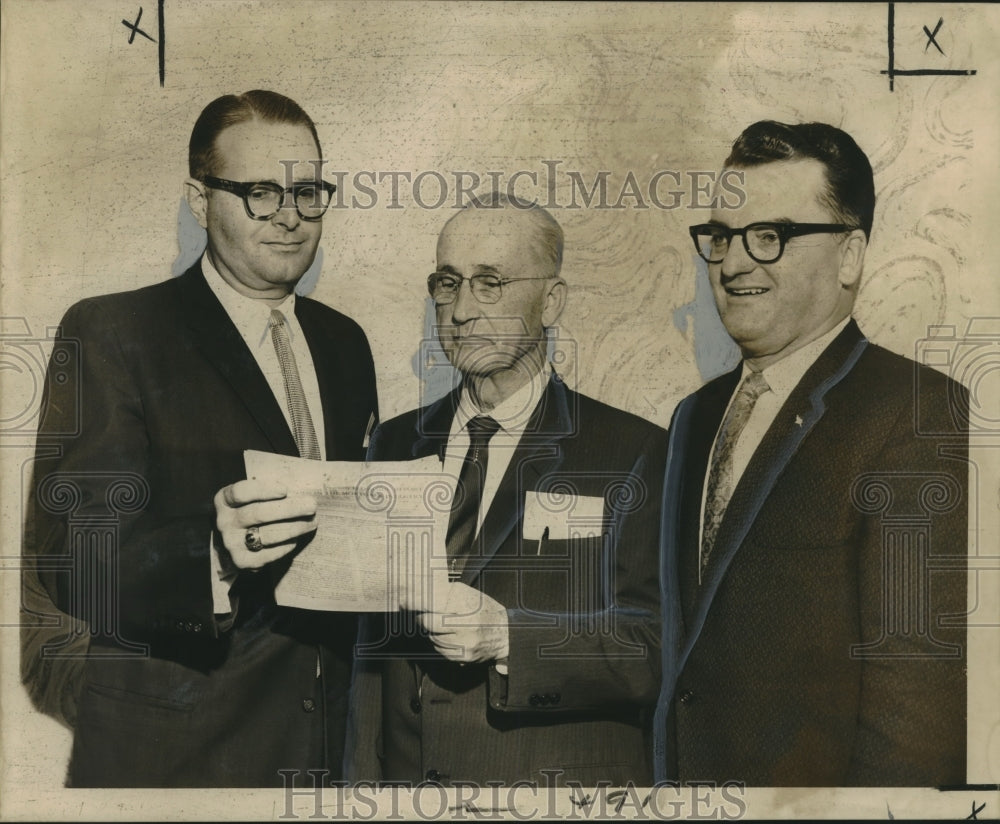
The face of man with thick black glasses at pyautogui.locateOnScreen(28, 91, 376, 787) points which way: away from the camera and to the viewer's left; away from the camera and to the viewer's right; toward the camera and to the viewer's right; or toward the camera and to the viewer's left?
toward the camera and to the viewer's right

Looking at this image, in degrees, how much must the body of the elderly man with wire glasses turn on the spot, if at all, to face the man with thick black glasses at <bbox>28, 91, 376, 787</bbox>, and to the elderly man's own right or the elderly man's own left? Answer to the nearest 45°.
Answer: approximately 45° to the elderly man's own right

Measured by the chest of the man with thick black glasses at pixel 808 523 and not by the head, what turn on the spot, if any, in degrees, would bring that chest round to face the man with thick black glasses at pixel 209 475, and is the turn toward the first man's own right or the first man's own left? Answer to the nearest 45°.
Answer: approximately 45° to the first man's own right

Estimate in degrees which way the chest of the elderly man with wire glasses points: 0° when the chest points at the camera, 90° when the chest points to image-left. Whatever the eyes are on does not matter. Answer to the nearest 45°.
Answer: approximately 45°

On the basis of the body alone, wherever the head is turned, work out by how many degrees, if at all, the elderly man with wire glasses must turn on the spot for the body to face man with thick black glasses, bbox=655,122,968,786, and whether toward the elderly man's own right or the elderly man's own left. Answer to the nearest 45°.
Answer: approximately 135° to the elderly man's own left

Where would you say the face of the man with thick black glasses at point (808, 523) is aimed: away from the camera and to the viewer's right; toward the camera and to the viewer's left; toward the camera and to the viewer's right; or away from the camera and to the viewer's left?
toward the camera and to the viewer's left

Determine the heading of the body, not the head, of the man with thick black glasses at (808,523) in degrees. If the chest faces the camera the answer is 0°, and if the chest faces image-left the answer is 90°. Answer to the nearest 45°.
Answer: approximately 45°

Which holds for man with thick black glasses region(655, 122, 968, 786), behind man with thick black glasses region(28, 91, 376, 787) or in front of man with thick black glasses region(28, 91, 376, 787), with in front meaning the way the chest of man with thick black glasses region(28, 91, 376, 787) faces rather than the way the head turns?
in front

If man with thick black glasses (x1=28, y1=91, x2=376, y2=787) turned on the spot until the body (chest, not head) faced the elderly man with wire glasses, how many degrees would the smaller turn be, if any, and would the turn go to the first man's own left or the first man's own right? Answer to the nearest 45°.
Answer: approximately 45° to the first man's own left

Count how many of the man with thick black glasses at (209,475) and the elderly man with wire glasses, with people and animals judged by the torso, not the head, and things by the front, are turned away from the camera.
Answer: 0

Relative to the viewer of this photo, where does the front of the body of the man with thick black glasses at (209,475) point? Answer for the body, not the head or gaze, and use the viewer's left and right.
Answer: facing the viewer and to the right of the viewer
